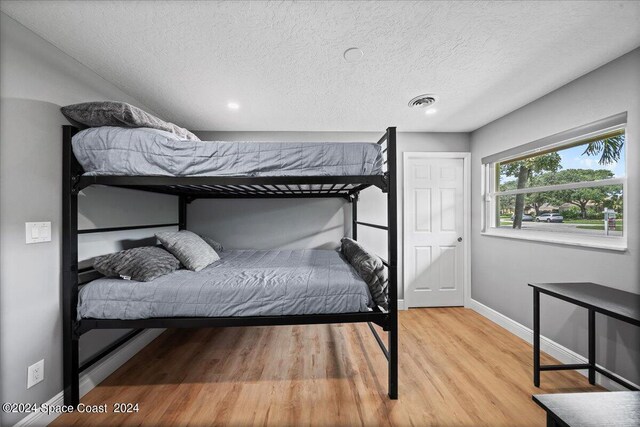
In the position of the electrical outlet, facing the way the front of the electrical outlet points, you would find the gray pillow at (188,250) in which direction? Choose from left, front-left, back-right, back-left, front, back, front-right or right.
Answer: front-left

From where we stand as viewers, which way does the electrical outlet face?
facing the viewer and to the right of the viewer

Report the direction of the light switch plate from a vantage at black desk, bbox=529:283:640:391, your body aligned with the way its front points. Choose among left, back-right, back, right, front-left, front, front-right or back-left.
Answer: front

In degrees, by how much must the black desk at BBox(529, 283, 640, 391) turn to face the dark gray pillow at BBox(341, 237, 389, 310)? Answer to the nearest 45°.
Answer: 0° — it already faces it

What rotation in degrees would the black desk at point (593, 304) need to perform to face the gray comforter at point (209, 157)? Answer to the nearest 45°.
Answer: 0° — it already faces it

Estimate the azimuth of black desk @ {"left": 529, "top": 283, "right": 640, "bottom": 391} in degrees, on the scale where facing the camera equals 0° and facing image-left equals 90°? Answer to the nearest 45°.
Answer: approximately 45°

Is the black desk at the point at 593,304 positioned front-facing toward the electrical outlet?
yes

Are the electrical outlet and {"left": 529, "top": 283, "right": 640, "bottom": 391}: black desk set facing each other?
yes

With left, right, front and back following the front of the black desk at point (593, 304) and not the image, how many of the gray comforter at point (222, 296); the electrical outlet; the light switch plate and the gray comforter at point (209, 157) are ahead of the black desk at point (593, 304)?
4

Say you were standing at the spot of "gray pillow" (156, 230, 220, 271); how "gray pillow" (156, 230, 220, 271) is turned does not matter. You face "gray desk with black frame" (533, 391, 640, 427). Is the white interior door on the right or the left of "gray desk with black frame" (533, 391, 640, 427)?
left

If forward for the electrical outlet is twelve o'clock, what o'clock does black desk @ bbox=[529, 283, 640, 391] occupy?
The black desk is roughly at 12 o'clock from the electrical outlet.

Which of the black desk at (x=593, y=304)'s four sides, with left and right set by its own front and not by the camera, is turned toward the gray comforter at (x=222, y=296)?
front

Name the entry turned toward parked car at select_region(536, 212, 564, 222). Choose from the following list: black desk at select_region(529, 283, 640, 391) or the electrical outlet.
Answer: the electrical outlet

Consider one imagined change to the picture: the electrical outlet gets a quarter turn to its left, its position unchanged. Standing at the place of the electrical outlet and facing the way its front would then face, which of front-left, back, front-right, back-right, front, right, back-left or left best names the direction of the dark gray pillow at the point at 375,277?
right

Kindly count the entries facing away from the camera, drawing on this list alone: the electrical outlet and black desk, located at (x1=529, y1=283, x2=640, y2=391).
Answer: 0

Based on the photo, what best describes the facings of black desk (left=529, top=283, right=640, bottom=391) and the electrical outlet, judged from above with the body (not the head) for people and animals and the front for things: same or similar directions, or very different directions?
very different directions

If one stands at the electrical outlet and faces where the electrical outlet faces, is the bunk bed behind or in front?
in front
